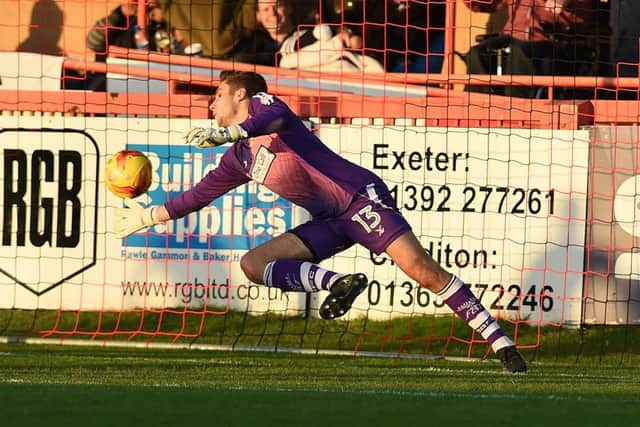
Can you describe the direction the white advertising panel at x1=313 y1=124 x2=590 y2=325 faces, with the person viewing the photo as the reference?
facing the viewer

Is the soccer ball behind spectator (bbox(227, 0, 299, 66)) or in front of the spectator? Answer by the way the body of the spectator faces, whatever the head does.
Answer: in front

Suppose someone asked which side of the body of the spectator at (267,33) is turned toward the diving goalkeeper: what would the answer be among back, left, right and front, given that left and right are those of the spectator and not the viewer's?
front

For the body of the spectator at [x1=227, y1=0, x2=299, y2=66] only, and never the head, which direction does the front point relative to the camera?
toward the camera

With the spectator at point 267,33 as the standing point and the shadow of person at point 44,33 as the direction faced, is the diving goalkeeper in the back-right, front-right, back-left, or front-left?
back-left

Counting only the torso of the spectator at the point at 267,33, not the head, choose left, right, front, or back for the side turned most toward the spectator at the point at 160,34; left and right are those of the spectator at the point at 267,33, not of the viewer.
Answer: right
